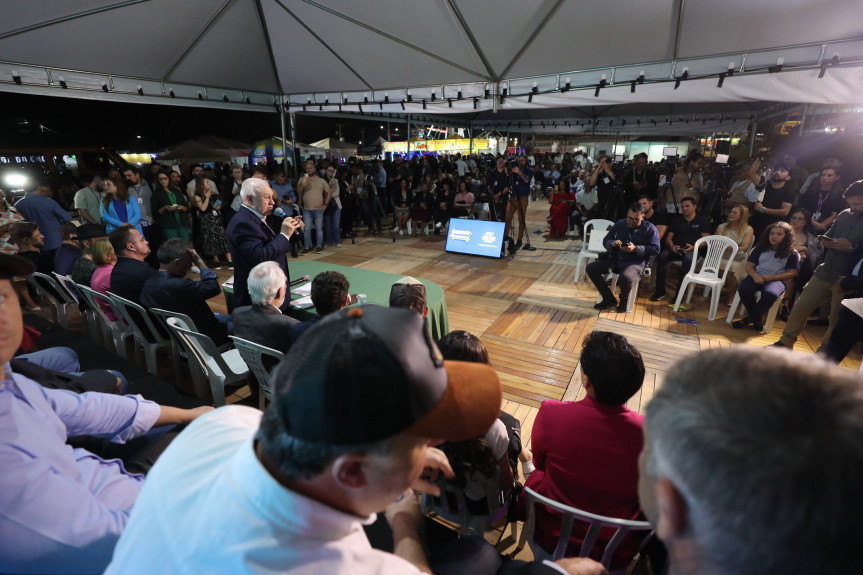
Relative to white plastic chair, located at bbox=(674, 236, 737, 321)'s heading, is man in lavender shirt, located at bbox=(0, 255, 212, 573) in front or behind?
in front

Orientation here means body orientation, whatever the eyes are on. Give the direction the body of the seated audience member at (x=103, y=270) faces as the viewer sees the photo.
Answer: to the viewer's right

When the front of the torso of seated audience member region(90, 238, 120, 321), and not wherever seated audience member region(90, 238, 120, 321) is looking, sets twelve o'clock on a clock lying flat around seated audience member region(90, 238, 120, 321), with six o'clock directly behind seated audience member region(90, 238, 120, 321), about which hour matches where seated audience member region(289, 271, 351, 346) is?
seated audience member region(289, 271, 351, 346) is roughly at 2 o'clock from seated audience member region(90, 238, 120, 321).

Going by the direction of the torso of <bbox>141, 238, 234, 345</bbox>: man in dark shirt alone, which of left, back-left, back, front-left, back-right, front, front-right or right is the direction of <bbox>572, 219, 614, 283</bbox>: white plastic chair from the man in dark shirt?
front-right

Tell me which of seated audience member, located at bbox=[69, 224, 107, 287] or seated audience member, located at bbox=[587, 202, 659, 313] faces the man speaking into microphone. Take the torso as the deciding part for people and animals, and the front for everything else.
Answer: seated audience member, located at bbox=[587, 202, 659, 313]

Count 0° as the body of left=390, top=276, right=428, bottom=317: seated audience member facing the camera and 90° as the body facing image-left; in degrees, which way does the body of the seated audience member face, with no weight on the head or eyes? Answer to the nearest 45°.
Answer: approximately 180°

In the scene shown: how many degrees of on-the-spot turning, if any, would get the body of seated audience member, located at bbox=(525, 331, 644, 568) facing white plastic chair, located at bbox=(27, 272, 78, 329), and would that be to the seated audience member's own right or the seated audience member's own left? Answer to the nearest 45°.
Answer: approximately 90° to the seated audience member's own left

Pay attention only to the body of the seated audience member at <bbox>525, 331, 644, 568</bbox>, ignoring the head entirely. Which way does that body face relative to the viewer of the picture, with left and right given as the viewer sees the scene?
facing away from the viewer

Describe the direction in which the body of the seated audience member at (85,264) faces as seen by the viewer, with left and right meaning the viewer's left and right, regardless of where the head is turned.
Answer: facing away from the viewer and to the right of the viewer

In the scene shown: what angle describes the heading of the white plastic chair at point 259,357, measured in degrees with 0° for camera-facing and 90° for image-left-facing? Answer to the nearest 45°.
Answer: approximately 225°

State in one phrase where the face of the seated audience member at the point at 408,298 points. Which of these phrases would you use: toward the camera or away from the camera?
away from the camera

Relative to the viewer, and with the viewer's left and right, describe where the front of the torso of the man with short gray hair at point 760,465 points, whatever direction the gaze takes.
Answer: facing away from the viewer and to the left of the viewer

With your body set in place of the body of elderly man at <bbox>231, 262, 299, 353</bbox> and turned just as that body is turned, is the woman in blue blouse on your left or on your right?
on your left

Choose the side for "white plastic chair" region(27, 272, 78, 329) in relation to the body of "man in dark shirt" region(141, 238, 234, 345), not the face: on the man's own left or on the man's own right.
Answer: on the man's own left
